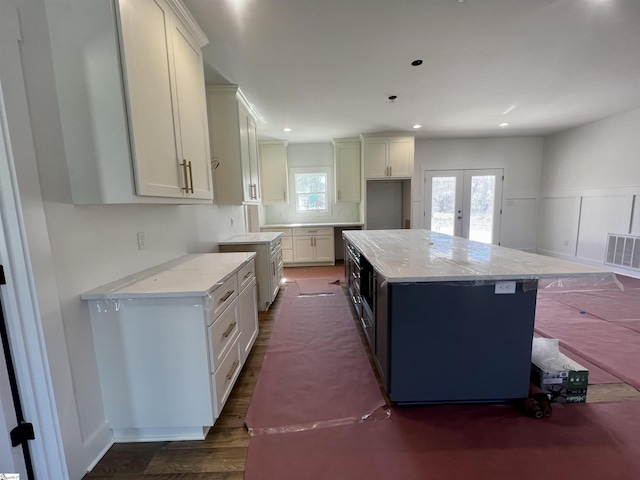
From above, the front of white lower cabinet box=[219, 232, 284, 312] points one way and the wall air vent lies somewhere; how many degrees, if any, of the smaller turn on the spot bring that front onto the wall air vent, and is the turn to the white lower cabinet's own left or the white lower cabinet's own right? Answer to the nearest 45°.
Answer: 0° — it already faces it

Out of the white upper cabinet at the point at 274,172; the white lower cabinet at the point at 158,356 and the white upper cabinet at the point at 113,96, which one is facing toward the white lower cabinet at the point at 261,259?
the white upper cabinet at the point at 274,172

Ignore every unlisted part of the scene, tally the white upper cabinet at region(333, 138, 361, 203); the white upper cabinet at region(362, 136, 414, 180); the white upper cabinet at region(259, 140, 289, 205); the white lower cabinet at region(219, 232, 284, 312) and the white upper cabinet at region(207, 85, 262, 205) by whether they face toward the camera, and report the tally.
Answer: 3

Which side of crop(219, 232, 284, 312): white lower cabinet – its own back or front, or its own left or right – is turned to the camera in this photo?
right

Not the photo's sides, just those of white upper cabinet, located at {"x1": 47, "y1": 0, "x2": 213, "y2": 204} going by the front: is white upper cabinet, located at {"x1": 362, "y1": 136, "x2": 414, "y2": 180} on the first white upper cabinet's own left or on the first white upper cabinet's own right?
on the first white upper cabinet's own left

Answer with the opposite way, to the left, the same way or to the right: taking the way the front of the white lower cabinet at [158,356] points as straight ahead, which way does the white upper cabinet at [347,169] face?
to the right

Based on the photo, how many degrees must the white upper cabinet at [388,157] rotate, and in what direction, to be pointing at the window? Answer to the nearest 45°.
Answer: approximately 90° to its right
